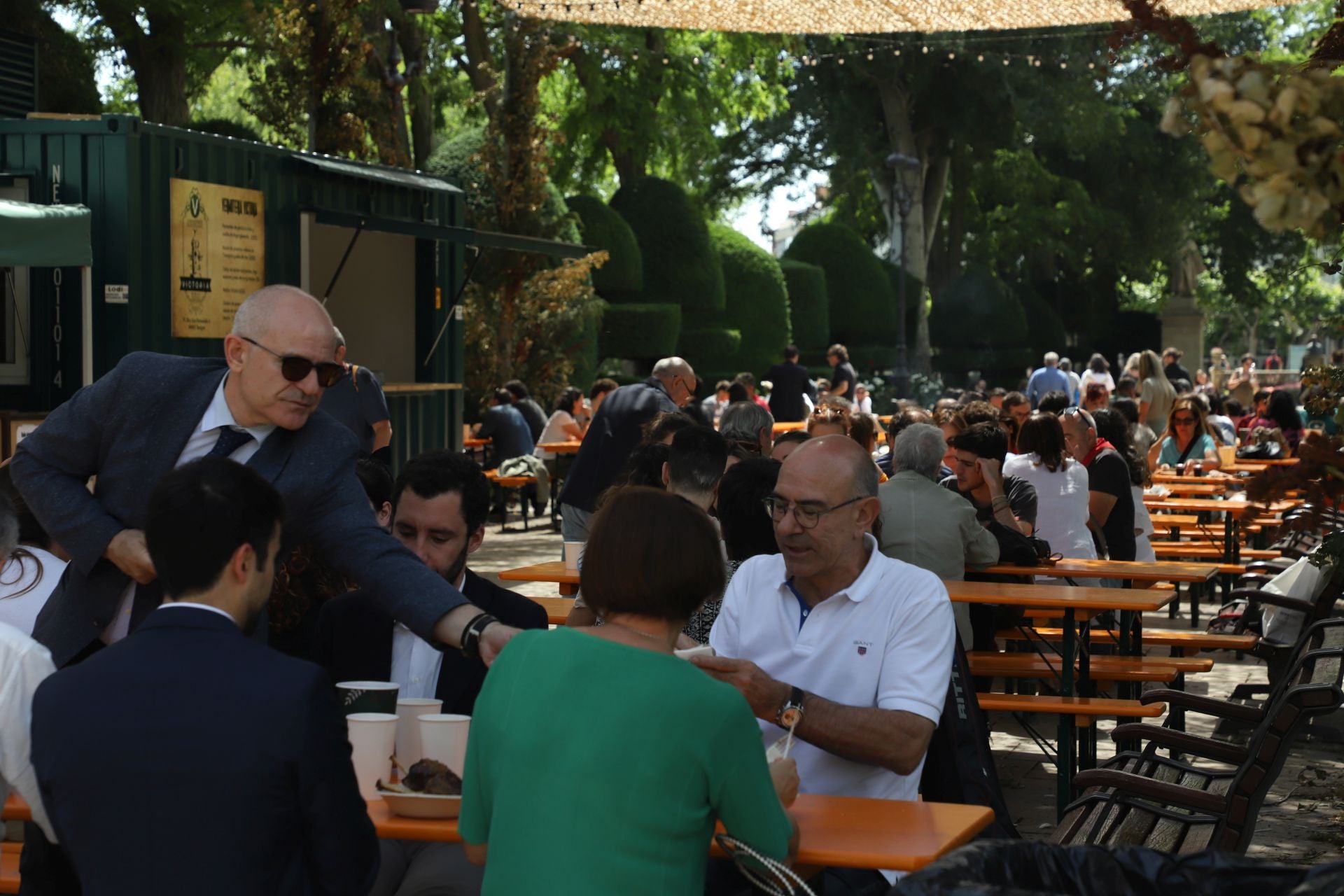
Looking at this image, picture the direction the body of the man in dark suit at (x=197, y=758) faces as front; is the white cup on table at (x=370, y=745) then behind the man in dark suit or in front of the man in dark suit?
in front

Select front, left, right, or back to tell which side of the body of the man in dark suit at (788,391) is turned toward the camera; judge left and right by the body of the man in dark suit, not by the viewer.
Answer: back

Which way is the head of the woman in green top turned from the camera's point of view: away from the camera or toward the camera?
away from the camera

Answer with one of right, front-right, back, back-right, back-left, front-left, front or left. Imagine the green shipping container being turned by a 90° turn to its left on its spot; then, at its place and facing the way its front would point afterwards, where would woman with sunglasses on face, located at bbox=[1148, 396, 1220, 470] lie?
front-right

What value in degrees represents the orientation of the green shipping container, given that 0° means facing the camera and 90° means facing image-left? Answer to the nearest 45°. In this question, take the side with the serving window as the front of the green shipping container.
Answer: approximately 315°

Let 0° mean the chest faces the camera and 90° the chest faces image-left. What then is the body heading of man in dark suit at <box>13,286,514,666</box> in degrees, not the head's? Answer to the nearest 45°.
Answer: approximately 315°

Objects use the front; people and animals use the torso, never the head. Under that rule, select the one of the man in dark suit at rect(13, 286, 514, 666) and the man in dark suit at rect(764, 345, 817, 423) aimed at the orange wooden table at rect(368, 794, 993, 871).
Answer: the man in dark suit at rect(13, 286, 514, 666)

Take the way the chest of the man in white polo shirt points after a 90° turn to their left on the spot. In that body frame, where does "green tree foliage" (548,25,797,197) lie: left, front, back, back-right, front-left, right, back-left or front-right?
back-left

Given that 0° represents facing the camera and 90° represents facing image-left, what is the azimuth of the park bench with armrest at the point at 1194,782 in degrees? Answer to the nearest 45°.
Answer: approximately 90°

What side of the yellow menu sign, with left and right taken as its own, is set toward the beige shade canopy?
front

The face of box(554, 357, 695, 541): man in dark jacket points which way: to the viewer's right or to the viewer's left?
to the viewer's right

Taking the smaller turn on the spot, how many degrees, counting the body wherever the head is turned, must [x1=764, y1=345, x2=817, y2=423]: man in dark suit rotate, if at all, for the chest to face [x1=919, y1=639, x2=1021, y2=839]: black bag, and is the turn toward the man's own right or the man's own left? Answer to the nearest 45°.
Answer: approximately 180°
